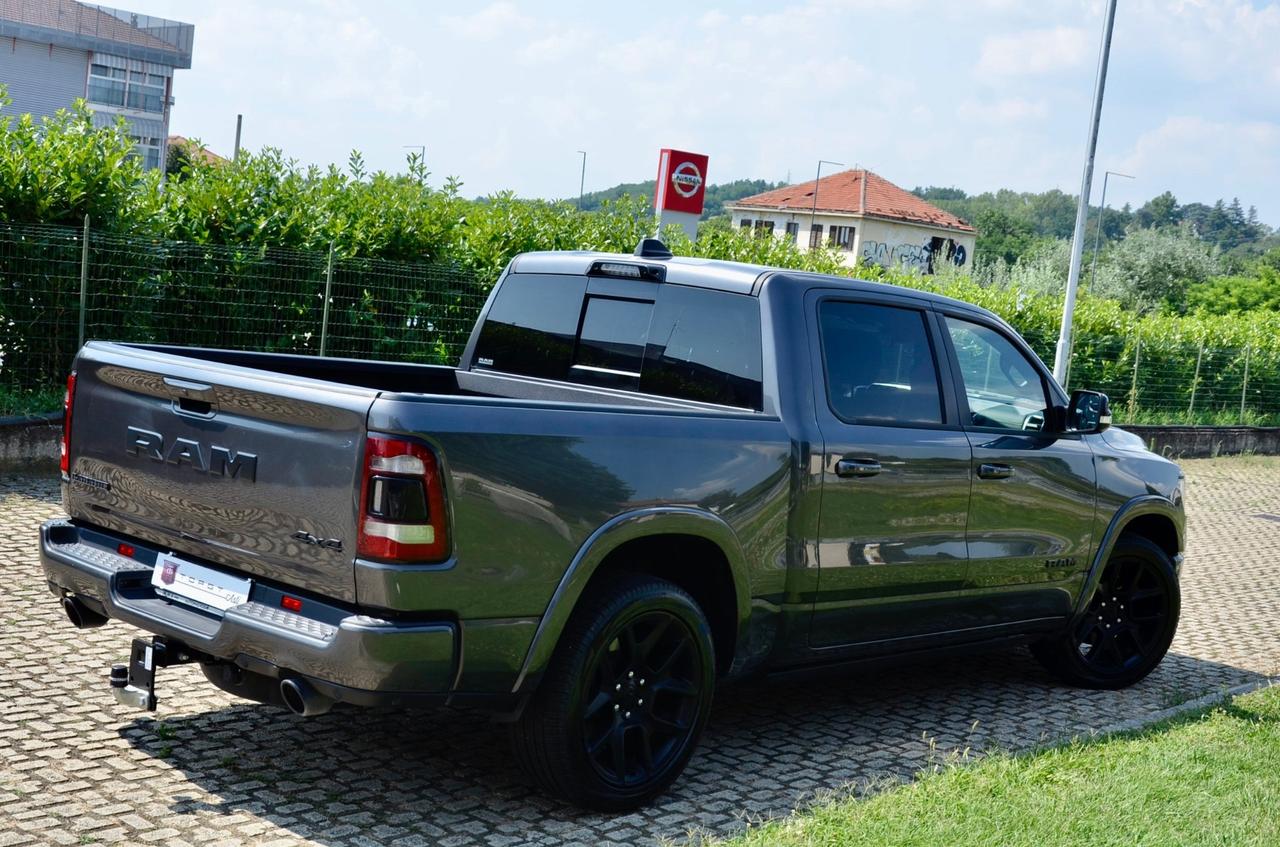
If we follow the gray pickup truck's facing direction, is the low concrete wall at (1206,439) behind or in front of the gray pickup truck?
in front

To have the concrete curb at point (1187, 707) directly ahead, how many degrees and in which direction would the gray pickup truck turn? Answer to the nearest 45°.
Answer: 0° — it already faces it

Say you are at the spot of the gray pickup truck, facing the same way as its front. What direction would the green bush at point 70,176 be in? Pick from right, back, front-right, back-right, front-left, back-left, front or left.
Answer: left

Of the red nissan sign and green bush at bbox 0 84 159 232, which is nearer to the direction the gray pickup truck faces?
the red nissan sign

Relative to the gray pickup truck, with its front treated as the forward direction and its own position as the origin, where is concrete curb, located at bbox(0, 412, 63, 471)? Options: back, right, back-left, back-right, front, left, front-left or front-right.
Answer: left

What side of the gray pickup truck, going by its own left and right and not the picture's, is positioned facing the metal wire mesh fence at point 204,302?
left

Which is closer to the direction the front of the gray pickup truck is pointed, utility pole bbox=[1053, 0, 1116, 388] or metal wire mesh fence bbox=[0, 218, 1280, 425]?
the utility pole

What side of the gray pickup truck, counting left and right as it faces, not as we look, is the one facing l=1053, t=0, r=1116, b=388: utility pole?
front

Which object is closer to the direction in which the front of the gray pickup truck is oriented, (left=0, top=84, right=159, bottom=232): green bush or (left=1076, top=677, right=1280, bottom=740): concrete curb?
the concrete curb

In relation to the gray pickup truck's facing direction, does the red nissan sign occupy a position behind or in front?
in front

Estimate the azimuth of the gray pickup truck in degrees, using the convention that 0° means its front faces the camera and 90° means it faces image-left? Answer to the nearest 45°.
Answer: approximately 225°
